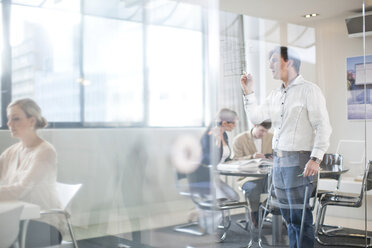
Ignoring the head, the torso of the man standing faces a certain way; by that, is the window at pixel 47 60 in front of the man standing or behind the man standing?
in front

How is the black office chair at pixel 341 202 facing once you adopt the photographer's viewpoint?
facing to the left of the viewer

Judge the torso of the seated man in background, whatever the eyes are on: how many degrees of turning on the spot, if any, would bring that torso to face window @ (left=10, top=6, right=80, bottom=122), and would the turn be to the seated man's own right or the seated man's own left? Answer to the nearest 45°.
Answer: approximately 90° to the seated man's own right

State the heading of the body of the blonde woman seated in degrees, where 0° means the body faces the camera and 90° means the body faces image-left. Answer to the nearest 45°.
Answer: approximately 45°

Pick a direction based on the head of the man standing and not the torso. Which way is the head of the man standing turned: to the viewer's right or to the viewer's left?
to the viewer's left

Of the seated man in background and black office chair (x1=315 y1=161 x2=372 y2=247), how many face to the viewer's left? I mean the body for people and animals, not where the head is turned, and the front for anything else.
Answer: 1

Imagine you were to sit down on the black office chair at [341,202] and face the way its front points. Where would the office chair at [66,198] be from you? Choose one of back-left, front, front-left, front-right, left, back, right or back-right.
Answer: front-left

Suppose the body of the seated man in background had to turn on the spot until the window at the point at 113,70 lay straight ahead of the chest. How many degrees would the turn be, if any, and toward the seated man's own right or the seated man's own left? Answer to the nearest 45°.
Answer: approximately 90° to the seated man's own right

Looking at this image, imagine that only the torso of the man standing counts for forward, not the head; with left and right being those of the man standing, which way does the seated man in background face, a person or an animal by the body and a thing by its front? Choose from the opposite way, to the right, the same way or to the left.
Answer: to the left

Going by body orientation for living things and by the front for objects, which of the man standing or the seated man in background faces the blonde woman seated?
the man standing

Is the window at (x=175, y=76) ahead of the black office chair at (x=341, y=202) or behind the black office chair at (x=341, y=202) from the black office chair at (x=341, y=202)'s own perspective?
ahead
